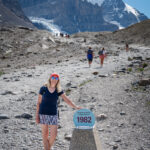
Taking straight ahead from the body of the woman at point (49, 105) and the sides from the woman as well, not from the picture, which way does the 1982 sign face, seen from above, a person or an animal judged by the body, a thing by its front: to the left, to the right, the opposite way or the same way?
the same way

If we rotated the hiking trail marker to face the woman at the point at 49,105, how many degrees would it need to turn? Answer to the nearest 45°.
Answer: approximately 135° to its right

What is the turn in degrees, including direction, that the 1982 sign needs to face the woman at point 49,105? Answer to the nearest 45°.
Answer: approximately 135° to its right

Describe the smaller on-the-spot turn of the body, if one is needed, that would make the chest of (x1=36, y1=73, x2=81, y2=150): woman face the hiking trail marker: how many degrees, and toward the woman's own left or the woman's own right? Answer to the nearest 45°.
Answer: approximately 45° to the woman's own left

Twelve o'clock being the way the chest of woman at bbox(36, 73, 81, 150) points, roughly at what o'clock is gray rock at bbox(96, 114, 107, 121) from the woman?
The gray rock is roughly at 7 o'clock from the woman.

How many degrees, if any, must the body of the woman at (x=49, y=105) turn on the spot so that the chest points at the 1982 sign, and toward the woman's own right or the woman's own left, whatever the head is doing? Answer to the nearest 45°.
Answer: approximately 45° to the woman's own left

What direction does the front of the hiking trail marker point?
toward the camera

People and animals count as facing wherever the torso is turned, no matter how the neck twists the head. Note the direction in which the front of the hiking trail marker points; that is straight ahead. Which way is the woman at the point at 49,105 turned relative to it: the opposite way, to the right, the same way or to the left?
the same way

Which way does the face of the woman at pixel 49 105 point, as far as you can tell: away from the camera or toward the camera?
toward the camera

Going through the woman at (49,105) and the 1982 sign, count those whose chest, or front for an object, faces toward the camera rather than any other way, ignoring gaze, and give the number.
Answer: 2

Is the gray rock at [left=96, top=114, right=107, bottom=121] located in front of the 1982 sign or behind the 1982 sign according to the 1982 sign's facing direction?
behind
